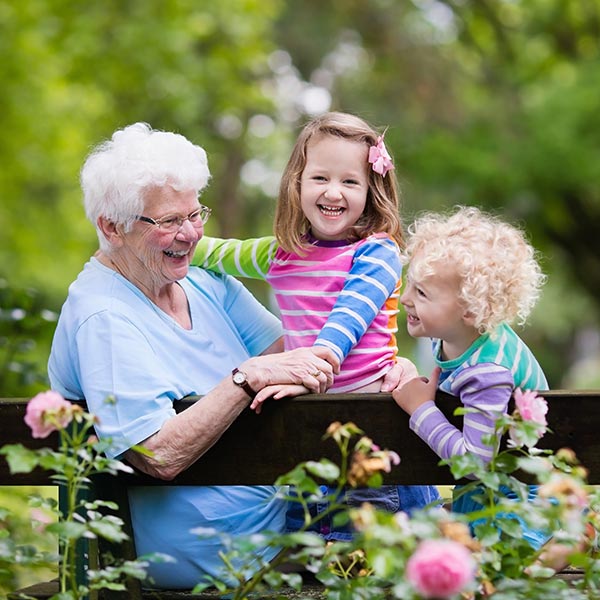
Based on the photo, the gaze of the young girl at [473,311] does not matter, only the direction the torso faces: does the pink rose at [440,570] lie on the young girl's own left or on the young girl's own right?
on the young girl's own left

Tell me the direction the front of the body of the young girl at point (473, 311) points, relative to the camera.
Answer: to the viewer's left

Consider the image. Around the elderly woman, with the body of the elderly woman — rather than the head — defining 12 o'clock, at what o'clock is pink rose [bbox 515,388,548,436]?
The pink rose is roughly at 12 o'clock from the elderly woman.

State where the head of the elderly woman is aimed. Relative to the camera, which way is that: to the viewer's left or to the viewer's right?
to the viewer's right

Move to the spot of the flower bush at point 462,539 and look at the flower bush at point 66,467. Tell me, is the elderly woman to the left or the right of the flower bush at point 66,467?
right

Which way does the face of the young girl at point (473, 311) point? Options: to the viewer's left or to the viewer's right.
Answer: to the viewer's left

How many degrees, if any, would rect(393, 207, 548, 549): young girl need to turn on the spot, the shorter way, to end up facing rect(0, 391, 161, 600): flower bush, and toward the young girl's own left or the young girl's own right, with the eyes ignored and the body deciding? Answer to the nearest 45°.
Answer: approximately 45° to the young girl's own left

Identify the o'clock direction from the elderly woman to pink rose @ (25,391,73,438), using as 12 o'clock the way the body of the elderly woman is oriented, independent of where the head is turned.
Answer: The pink rose is roughly at 2 o'clock from the elderly woman.

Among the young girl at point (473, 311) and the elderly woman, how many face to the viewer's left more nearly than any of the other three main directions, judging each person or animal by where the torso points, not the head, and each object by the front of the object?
1

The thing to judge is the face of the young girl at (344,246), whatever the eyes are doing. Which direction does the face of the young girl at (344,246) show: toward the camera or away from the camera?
toward the camera

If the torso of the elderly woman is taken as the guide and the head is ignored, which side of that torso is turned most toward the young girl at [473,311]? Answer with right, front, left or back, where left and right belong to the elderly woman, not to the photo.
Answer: front

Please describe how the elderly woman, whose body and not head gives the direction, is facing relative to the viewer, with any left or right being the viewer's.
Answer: facing the viewer and to the right of the viewer
